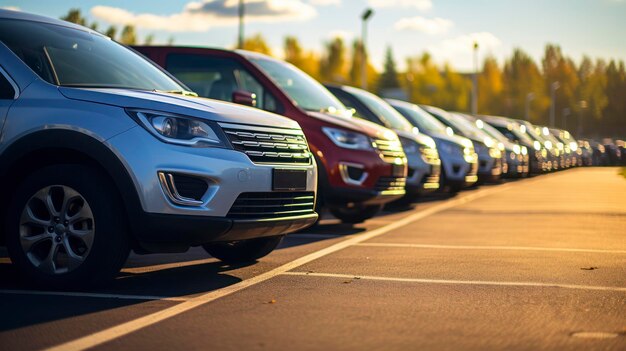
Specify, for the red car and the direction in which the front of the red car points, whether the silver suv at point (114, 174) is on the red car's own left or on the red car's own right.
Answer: on the red car's own right

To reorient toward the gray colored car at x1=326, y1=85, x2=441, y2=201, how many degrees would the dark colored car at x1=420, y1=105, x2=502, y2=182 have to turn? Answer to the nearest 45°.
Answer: approximately 45° to its right

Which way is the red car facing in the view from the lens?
facing the viewer and to the right of the viewer

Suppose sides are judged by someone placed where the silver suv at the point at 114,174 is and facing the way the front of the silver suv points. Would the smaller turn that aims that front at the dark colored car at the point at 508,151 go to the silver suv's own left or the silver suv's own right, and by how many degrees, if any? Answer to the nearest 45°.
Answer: approximately 90° to the silver suv's own left

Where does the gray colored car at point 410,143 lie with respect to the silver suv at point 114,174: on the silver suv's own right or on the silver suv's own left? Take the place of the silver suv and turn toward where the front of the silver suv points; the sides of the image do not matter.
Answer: on the silver suv's own left

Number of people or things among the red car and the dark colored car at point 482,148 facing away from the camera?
0

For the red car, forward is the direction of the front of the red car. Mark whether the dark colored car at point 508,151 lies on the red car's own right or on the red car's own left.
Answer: on the red car's own left
